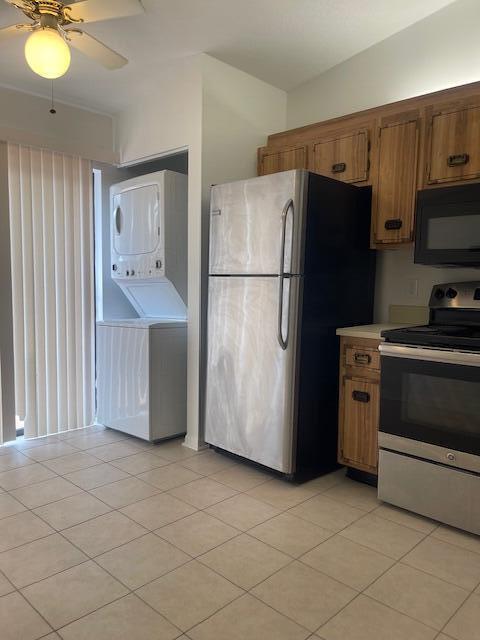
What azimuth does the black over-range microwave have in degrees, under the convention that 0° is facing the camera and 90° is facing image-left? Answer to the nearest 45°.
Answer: approximately 45°

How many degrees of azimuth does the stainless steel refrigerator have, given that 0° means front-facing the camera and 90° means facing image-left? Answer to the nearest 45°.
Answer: approximately 45°

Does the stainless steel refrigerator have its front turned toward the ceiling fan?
yes

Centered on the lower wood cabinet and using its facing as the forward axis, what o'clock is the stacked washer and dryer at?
The stacked washer and dryer is roughly at 2 o'clock from the lower wood cabinet.

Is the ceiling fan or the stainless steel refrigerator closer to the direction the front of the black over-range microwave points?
the ceiling fan

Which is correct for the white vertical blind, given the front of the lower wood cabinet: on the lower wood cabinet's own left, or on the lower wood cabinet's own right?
on the lower wood cabinet's own right

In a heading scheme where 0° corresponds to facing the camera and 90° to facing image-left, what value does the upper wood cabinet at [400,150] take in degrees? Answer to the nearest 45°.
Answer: approximately 45°

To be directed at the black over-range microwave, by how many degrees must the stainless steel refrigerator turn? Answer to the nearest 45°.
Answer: approximately 135° to its left

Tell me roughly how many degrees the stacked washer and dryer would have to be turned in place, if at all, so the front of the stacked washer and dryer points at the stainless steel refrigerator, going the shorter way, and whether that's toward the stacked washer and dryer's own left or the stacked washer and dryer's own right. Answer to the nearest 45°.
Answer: approximately 90° to the stacked washer and dryer's own left
